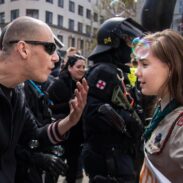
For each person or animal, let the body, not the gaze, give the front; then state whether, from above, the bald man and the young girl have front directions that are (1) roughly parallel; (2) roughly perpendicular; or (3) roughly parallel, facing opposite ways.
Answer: roughly parallel, facing opposite ways

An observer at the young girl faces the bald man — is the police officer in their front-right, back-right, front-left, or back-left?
front-right

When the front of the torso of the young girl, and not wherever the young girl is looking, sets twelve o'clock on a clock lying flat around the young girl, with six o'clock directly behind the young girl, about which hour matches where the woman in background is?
The woman in background is roughly at 2 o'clock from the young girl.

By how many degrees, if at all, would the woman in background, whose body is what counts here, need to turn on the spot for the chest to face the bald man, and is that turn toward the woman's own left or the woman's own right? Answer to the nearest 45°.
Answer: approximately 45° to the woman's own right

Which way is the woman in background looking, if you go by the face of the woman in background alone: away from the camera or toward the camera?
toward the camera

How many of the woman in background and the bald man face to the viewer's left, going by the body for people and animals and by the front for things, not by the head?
0

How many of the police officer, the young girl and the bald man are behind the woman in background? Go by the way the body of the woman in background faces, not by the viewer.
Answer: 0

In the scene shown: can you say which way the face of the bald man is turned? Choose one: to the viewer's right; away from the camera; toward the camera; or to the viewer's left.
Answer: to the viewer's right

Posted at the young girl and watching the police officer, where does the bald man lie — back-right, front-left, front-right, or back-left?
front-left

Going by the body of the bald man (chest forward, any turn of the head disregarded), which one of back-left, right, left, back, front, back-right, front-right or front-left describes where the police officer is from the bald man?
front-left

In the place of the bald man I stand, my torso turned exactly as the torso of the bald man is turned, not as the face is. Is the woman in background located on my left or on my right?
on my left

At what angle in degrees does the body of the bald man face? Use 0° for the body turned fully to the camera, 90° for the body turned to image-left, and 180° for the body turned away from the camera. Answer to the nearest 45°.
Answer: approximately 270°

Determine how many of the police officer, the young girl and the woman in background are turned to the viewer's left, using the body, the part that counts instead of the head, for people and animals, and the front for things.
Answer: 1

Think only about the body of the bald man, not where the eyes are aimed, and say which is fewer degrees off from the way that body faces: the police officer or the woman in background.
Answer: the police officer
